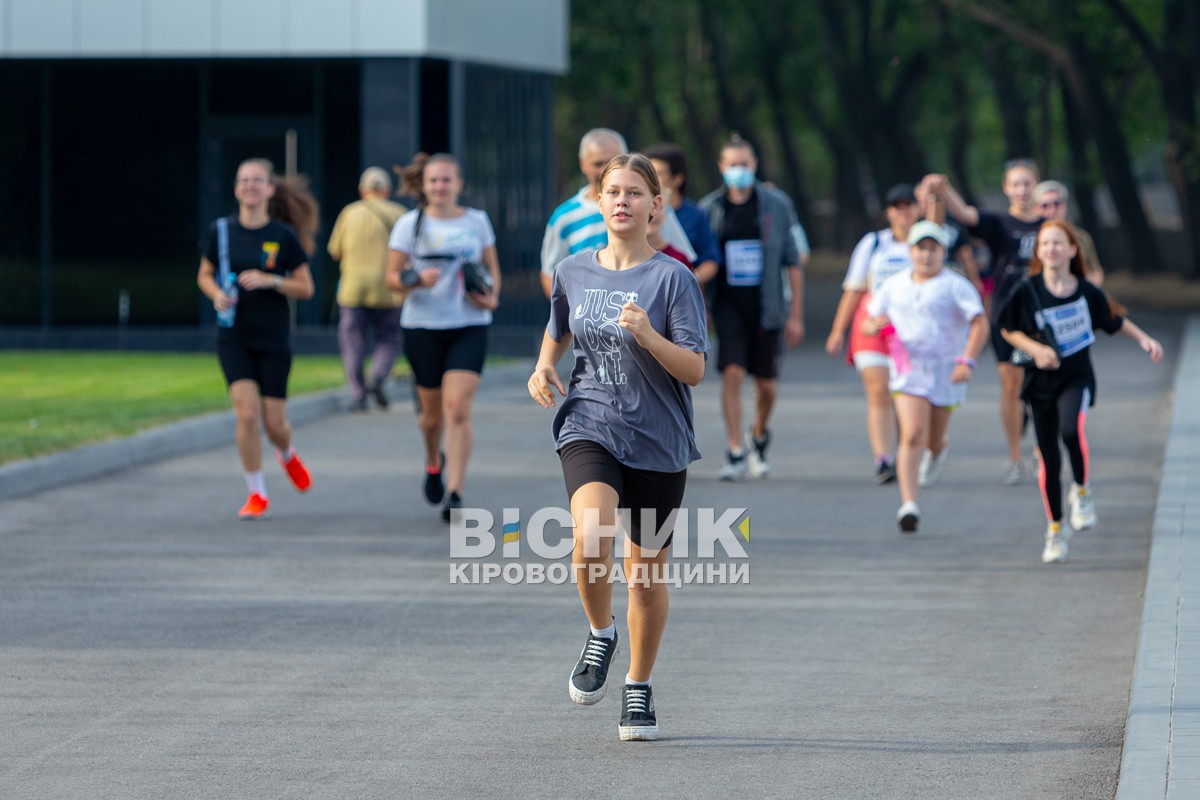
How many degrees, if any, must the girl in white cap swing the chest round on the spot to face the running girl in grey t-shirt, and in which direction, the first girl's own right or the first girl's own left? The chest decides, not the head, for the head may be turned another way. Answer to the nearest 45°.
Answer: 0° — they already face them

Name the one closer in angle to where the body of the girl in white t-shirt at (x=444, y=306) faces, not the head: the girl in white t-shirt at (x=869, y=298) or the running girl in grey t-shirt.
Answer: the running girl in grey t-shirt

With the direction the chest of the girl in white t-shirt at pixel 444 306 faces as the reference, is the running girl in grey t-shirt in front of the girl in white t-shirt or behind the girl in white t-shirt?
in front

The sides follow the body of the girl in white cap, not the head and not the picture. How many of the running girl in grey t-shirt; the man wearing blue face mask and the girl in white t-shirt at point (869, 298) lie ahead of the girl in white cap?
1

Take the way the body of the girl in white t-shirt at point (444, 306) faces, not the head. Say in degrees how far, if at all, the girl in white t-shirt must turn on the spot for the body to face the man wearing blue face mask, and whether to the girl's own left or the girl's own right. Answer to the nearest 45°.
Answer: approximately 135° to the girl's own left

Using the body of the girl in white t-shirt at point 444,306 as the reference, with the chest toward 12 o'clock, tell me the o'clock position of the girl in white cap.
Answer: The girl in white cap is roughly at 9 o'clock from the girl in white t-shirt.

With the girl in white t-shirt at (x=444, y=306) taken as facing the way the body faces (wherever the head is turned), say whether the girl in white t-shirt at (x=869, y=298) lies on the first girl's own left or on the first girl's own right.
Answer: on the first girl's own left

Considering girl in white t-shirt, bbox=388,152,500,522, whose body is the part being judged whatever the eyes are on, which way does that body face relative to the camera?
toward the camera

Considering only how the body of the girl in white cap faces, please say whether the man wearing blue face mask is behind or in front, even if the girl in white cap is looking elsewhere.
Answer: behind

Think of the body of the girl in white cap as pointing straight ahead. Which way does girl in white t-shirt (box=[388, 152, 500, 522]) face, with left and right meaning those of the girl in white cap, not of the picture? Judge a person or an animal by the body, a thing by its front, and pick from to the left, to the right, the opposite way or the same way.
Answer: the same way

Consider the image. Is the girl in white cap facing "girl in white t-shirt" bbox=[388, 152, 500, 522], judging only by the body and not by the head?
no

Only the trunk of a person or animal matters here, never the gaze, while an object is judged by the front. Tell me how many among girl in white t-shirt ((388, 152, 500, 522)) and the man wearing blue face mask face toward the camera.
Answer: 2

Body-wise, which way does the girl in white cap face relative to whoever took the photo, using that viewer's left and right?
facing the viewer

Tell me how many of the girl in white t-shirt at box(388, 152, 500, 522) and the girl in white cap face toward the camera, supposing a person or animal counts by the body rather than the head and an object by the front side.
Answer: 2

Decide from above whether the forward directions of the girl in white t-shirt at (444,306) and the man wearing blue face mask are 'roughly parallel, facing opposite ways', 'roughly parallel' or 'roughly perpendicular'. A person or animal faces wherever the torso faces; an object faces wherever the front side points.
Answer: roughly parallel

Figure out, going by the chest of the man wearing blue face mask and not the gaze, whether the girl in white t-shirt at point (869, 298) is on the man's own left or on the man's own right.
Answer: on the man's own left

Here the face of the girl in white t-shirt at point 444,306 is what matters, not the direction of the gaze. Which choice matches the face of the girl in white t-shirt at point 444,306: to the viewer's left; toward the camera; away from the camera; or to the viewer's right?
toward the camera

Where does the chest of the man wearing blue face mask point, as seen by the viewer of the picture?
toward the camera

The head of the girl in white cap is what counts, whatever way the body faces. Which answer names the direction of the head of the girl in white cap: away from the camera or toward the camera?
toward the camera
